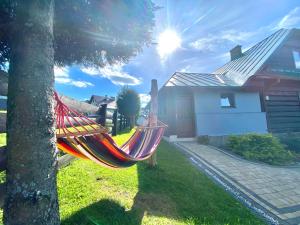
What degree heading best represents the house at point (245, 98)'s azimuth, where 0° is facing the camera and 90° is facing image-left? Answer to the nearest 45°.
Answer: approximately 0°

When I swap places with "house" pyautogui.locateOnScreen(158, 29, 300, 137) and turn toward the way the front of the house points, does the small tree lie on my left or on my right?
on my right

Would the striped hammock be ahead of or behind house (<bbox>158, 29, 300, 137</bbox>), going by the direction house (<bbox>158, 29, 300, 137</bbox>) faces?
ahead

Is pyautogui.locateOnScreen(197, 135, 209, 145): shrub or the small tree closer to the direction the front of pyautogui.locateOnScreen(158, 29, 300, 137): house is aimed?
the shrub

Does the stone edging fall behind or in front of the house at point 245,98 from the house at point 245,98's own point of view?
in front

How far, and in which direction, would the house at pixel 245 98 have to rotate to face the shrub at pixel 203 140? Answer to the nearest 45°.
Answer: approximately 45° to its right

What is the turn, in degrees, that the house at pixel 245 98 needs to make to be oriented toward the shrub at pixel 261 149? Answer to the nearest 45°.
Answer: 0° — it already faces it
